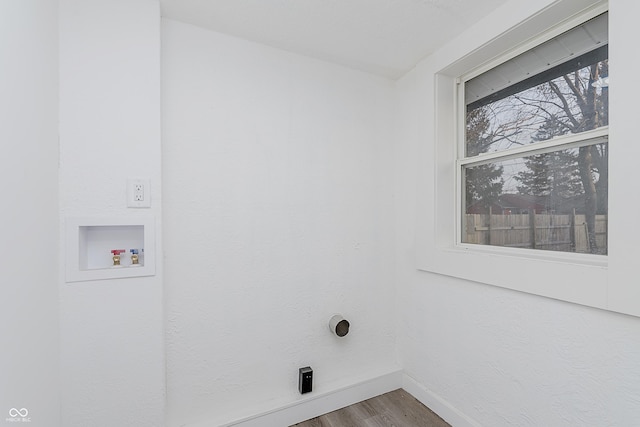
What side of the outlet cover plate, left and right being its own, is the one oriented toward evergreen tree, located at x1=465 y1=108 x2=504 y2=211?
left

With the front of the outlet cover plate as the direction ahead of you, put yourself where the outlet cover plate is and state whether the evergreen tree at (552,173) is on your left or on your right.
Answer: on your left

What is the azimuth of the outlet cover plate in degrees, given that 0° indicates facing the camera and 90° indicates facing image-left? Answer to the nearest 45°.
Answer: approximately 0°
